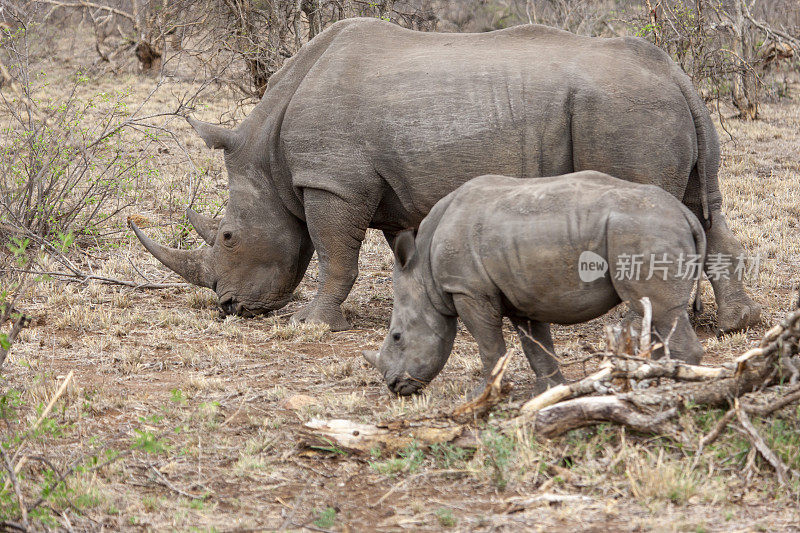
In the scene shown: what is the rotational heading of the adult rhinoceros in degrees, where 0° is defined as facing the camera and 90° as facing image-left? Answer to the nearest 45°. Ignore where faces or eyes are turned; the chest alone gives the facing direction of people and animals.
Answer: approximately 90°

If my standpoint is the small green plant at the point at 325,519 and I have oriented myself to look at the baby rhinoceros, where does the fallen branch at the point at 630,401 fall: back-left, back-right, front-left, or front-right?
front-right

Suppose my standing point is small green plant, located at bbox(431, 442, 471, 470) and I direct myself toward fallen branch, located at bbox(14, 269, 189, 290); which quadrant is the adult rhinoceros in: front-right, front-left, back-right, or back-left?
front-right

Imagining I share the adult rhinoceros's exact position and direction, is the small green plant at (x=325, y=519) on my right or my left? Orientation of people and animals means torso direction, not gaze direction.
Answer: on my left

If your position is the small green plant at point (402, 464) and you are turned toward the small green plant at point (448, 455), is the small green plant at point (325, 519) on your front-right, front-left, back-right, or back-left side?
back-right

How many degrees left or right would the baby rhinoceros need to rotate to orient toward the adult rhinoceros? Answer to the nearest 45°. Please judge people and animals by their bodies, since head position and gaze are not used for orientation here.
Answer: approximately 90° to its right

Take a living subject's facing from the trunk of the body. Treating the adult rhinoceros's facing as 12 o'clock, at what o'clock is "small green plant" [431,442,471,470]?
The small green plant is roughly at 9 o'clock from the adult rhinoceros.

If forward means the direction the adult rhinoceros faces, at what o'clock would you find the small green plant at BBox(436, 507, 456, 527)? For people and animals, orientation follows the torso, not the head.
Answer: The small green plant is roughly at 9 o'clock from the adult rhinoceros.

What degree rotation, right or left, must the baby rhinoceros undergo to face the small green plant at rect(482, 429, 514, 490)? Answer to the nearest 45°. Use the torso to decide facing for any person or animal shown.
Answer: approximately 90° to its left

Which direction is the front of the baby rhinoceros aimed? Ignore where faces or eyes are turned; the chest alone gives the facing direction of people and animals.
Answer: to the viewer's left

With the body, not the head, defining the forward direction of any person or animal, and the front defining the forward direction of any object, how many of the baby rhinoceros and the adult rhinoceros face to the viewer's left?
2

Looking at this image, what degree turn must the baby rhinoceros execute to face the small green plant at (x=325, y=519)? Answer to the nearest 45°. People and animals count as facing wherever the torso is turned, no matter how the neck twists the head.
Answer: approximately 45° to its left

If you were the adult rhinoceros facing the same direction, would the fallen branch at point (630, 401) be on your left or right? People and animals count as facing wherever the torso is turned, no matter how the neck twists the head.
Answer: on your left

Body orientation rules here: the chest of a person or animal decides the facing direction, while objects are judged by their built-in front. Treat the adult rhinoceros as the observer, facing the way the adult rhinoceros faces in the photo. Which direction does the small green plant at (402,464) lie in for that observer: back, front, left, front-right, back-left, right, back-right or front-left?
left

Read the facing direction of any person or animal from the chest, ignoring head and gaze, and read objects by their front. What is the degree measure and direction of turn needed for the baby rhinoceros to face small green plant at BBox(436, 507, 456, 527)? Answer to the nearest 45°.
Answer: approximately 90° to its left
